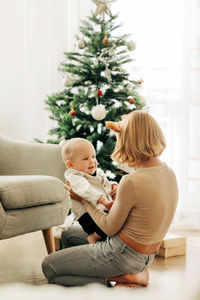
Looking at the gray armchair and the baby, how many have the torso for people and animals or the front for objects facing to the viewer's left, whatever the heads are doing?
0

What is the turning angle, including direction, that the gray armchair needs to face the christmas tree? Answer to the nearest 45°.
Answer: approximately 90° to its left

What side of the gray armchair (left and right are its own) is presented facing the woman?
front

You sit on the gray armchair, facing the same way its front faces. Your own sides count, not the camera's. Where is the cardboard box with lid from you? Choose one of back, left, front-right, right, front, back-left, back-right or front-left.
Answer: front-left

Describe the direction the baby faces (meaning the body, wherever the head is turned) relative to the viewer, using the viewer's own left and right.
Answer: facing the viewer and to the right of the viewer

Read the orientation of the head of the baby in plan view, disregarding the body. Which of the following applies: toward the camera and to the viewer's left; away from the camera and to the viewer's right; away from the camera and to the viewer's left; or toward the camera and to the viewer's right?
toward the camera and to the viewer's right

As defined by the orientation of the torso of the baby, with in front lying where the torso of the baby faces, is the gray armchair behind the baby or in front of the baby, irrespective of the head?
behind

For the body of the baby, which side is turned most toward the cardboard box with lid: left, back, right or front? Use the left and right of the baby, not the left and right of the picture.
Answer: left

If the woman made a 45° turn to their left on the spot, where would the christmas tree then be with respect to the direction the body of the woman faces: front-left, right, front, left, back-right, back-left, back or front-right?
right

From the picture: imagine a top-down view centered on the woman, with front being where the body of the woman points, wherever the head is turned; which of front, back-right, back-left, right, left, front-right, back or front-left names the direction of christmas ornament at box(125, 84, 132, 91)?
front-right

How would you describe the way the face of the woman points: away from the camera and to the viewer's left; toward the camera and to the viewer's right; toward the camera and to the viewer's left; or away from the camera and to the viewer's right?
away from the camera and to the viewer's left

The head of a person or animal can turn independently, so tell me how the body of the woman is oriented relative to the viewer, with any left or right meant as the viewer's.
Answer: facing away from the viewer and to the left of the viewer

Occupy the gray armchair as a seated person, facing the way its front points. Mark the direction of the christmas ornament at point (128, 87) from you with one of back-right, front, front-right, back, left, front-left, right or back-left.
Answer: left

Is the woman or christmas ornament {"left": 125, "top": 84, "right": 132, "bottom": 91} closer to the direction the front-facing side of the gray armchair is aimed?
the woman
